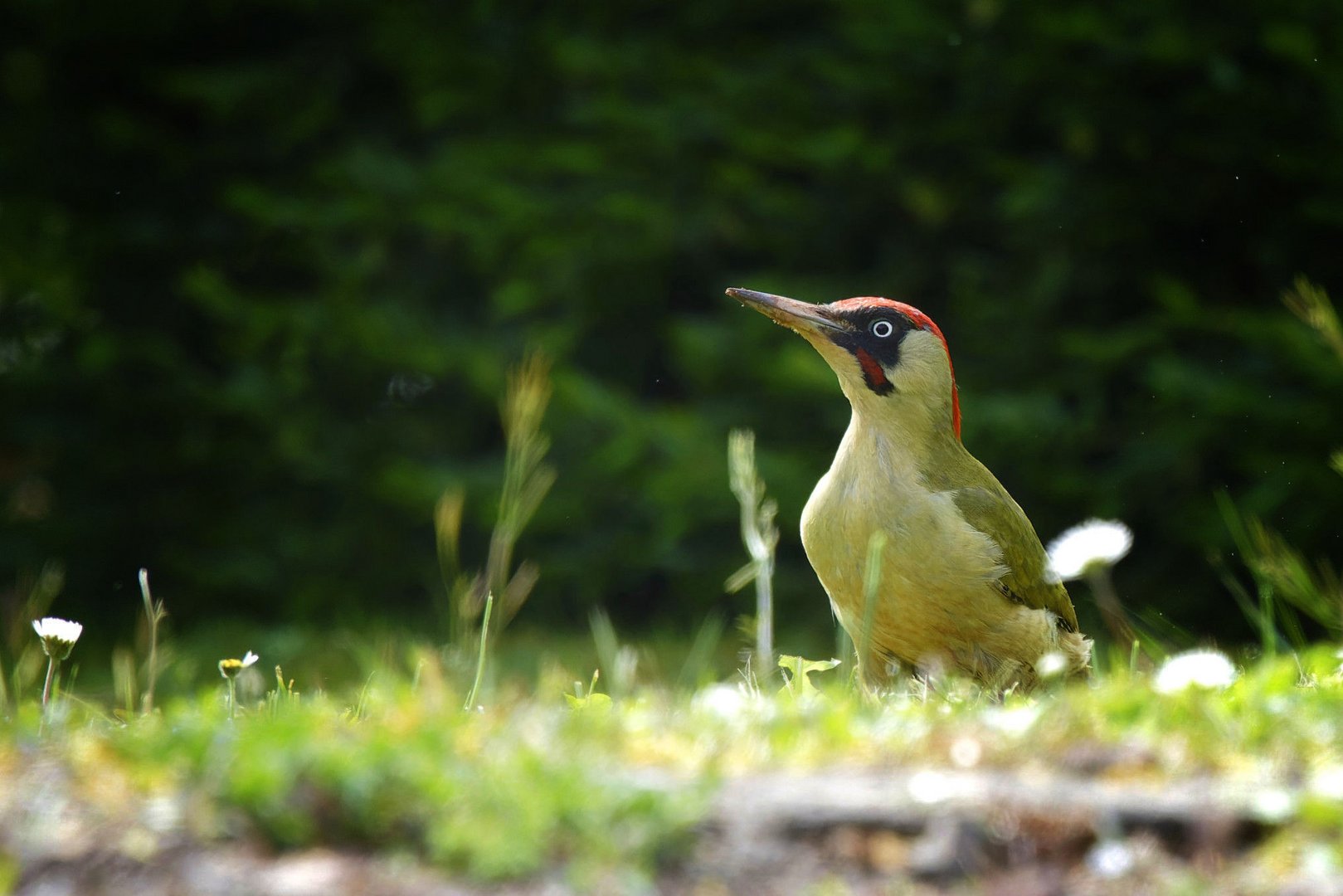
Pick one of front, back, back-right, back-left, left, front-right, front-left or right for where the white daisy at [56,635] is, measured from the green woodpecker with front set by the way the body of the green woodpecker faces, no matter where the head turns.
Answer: front

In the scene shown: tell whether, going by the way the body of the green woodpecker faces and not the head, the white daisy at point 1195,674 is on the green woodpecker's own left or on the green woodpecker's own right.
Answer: on the green woodpecker's own left

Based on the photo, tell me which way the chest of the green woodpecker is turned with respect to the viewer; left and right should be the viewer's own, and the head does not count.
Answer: facing the viewer and to the left of the viewer

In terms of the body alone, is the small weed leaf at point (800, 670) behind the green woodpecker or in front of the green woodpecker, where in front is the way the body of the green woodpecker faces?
in front

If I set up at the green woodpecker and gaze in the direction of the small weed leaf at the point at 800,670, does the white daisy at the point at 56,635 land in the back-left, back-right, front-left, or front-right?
front-right
